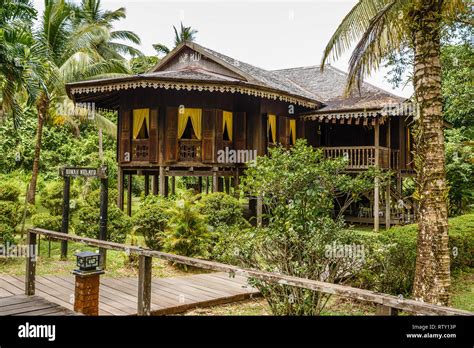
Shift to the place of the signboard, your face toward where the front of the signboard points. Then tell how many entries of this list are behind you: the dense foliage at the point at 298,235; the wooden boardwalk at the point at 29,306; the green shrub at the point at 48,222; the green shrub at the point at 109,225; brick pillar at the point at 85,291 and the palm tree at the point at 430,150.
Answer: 2

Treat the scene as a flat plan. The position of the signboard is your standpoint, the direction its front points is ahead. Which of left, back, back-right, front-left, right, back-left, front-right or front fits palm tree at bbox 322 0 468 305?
front-left

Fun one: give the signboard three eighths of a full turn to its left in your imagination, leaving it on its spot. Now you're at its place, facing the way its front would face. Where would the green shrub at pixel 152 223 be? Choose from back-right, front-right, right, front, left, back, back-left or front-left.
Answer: front

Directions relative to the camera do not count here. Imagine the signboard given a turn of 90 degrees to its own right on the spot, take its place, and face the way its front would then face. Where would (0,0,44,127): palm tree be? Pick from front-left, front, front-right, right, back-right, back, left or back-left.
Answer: front-right

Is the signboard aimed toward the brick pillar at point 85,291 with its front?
yes

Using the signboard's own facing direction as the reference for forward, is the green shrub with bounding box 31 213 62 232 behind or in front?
behind

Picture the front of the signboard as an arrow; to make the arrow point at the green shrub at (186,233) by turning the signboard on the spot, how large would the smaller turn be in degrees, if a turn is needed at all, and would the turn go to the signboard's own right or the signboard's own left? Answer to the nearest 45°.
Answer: approximately 90° to the signboard's own left

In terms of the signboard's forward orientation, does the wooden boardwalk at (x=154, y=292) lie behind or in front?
in front

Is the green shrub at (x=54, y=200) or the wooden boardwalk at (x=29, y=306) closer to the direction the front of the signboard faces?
the wooden boardwalk

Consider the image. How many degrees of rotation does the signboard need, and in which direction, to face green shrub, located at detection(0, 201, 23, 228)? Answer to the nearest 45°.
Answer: approximately 135° to its right

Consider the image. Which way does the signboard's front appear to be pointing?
toward the camera

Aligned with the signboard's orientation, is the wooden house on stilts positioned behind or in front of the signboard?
behind

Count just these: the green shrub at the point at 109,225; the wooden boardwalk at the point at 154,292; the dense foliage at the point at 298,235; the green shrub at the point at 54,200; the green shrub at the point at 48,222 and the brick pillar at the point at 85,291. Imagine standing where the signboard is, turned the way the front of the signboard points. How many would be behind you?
3

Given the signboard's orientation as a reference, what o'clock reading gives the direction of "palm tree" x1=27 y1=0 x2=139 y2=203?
The palm tree is roughly at 6 o'clock from the signboard.

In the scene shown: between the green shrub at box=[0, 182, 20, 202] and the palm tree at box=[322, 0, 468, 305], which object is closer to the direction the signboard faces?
the palm tree

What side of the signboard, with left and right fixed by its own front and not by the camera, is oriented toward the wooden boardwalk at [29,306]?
front
